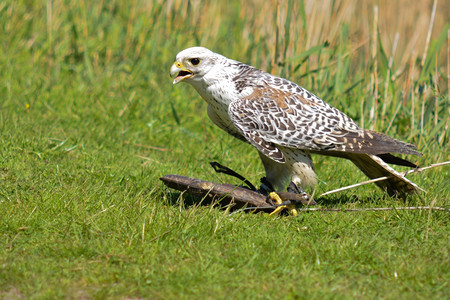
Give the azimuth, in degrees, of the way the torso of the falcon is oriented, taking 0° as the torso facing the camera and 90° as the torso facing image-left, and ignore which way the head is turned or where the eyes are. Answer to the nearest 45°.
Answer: approximately 90°
